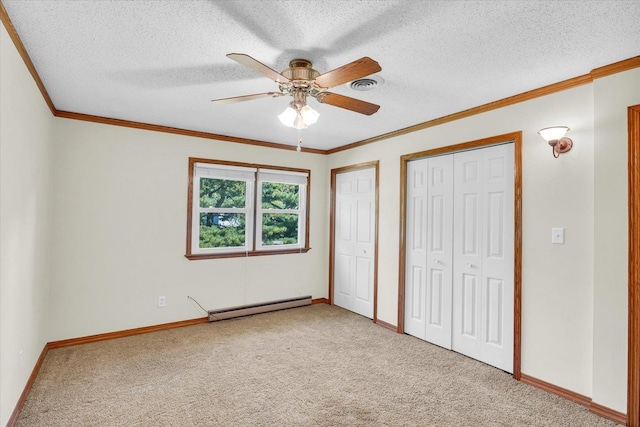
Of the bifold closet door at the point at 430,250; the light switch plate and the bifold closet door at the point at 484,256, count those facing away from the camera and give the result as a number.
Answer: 0

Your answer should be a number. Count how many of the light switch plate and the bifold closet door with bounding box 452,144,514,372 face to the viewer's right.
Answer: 0

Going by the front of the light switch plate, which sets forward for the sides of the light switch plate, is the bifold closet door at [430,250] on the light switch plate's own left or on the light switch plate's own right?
on the light switch plate's own right

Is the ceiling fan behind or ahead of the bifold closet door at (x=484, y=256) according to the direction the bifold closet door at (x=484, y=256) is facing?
ahead

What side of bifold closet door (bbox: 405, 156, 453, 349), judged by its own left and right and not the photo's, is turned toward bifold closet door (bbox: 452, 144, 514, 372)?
left

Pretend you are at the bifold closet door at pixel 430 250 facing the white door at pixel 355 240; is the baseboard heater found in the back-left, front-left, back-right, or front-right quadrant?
front-left

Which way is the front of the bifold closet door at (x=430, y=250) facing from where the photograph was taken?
facing the viewer and to the left of the viewer

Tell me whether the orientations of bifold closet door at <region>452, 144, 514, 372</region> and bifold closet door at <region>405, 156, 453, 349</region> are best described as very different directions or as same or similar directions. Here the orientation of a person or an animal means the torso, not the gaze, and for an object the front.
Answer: same or similar directions

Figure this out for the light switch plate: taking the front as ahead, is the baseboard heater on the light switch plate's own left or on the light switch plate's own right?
on the light switch plate's own right

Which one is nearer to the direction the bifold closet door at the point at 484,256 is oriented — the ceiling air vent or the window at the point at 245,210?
the ceiling air vent

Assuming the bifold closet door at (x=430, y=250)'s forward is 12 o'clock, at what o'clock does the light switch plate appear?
The light switch plate is roughly at 9 o'clock from the bifold closet door.

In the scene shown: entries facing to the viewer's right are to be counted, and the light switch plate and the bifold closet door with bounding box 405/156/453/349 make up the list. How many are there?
0

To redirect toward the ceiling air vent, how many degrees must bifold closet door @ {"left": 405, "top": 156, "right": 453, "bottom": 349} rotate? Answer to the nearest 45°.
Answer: approximately 45° to its left

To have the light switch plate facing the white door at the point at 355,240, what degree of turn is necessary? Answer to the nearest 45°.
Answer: approximately 135° to its right

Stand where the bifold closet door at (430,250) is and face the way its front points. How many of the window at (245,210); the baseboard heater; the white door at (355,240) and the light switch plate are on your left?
1
